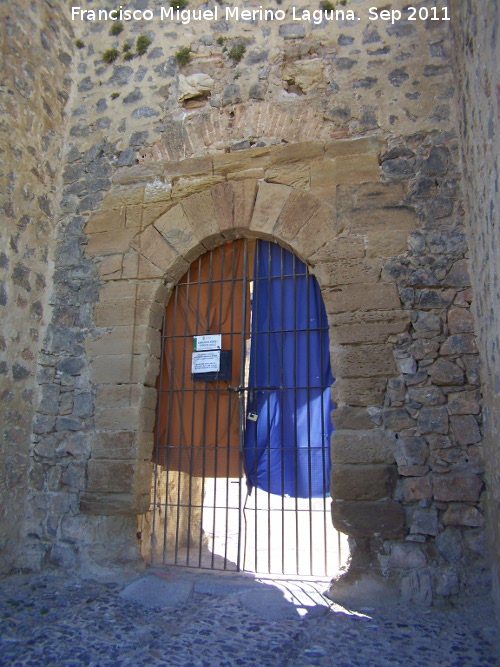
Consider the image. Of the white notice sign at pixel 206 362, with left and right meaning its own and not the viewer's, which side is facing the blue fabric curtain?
left

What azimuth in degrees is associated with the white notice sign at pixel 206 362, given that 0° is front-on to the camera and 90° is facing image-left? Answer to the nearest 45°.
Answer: approximately 0°
